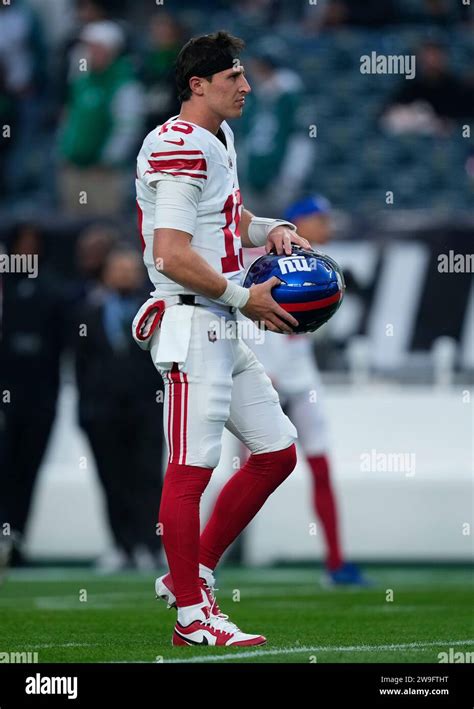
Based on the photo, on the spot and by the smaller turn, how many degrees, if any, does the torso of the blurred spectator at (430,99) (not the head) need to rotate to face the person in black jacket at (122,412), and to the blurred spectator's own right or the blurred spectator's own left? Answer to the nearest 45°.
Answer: approximately 45° to the blurred spectator's own right

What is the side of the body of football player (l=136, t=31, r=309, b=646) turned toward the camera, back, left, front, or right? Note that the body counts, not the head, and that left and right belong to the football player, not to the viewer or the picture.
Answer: right

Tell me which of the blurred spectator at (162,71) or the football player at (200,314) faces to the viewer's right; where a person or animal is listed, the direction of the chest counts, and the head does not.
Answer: the football player

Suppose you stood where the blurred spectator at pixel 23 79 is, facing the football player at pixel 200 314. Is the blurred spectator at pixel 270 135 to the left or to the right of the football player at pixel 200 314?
left
